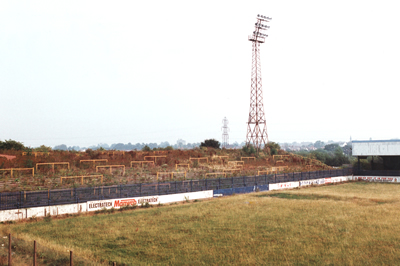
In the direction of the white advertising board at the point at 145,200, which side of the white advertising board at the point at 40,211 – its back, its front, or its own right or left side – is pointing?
left

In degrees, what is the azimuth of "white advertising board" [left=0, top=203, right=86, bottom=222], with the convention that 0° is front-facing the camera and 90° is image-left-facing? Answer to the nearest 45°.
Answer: approximately 315°
